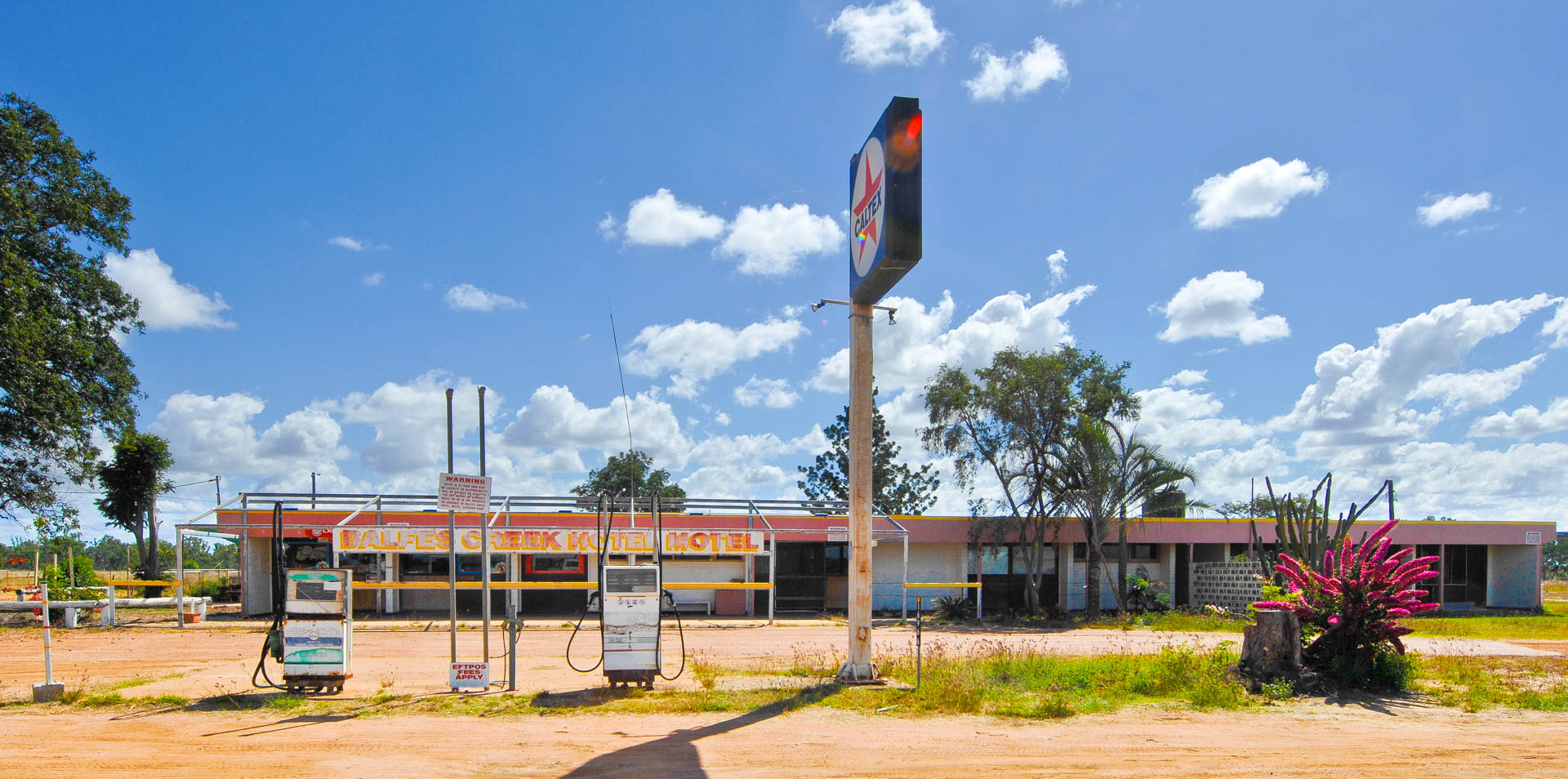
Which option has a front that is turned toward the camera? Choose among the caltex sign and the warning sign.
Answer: the warning sign

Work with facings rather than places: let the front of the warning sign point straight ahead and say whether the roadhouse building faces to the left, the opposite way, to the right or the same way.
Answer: the same way

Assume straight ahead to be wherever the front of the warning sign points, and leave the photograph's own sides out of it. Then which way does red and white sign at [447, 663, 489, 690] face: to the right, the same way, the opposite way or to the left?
the same way

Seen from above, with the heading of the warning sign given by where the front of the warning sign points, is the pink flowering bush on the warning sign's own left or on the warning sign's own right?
on the warning sign's own left

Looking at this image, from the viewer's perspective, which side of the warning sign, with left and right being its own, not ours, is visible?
front

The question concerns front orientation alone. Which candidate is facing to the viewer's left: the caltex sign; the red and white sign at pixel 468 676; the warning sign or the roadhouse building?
the caltex sign

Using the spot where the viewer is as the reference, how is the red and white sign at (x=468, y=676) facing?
facing the viewer

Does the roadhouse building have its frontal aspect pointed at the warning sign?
yes
